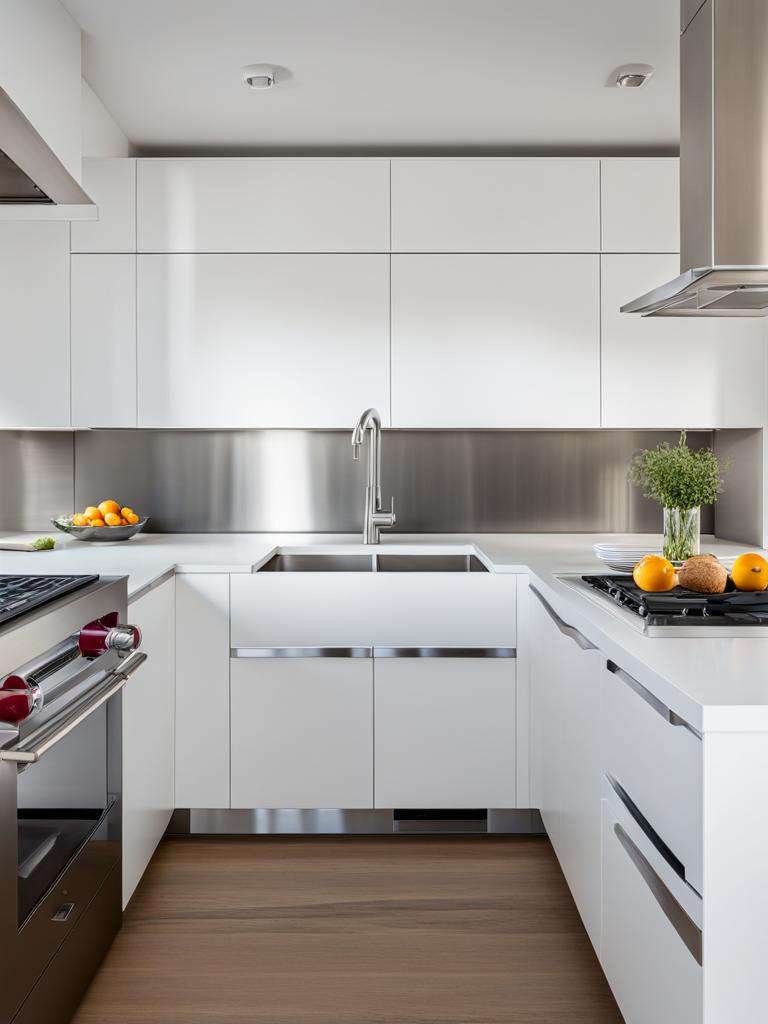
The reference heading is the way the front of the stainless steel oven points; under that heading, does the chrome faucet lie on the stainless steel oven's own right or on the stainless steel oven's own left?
on the stainless steel oven's own left

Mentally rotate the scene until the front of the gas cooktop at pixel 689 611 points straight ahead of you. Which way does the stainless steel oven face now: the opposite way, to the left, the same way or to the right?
the opposite way

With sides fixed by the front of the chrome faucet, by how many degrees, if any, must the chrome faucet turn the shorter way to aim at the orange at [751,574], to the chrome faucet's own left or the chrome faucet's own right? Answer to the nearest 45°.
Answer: approximately 90° to the chrome faucet's own left

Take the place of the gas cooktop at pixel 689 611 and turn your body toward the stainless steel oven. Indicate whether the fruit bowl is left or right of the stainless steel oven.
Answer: right

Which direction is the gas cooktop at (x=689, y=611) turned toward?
to the viewer's left

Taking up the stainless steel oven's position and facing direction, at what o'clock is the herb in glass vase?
The herb in glass vase is roughly at 10 o'clock from the stainless steel oven.

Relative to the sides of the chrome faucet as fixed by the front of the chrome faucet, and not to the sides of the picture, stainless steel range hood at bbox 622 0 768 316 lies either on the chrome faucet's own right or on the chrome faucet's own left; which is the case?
on the chrome faucet's own left

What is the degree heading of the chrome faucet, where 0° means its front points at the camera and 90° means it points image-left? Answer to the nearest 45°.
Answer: approximately 45°

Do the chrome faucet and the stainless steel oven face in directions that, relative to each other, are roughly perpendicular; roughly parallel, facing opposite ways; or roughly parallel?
roughly perpendicular

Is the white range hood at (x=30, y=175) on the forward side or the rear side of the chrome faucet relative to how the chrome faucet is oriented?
on the forward side

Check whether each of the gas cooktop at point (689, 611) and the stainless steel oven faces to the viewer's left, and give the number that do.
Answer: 1

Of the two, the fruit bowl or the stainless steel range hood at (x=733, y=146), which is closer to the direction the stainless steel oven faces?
the stainless steel range hood

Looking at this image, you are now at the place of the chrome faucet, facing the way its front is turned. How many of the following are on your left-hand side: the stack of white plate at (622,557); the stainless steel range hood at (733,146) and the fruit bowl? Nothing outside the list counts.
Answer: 2
